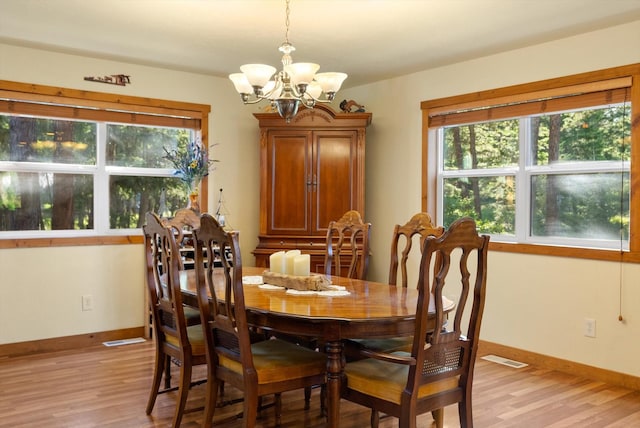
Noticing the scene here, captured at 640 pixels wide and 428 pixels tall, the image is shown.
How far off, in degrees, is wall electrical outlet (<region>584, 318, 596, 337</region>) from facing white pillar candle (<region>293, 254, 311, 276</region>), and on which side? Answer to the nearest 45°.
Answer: approximately 45° to its right

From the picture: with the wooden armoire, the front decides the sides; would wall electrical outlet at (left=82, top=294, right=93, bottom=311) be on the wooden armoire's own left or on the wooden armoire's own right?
on the wooden armoire's own right

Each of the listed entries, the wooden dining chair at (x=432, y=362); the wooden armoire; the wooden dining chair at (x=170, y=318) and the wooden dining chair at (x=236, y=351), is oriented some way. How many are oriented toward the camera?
1

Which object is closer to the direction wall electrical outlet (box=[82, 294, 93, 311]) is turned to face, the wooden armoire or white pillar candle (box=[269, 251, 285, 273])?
the white pillar candle

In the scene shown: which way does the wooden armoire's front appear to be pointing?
toward the camera

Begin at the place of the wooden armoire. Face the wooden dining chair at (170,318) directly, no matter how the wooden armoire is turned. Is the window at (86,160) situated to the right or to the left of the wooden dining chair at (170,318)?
right

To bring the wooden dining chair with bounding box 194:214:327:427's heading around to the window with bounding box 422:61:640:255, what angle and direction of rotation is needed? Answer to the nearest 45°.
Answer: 0° — it already faces it

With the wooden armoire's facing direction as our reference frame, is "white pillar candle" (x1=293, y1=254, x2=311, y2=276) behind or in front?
in front

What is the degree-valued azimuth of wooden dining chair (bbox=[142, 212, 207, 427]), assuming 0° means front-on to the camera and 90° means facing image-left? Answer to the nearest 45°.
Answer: approximately 225°

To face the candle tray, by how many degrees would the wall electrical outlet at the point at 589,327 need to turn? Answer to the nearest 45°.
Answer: approximately 45° to its right
